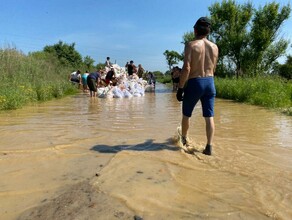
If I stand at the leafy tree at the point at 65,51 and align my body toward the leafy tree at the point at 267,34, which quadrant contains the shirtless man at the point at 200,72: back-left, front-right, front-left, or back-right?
front-right

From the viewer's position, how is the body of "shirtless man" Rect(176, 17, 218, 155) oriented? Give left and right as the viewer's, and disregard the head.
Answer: facing away from the viewer

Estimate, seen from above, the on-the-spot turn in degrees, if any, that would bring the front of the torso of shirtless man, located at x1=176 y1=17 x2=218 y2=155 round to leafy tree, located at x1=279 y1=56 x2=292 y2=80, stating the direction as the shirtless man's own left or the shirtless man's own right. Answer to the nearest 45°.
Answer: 0° — they already face it

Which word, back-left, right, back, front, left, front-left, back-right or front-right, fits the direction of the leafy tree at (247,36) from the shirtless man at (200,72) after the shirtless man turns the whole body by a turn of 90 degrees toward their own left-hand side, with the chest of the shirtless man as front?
right

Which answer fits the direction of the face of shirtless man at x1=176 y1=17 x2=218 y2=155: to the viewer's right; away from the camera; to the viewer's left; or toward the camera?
away from the camera

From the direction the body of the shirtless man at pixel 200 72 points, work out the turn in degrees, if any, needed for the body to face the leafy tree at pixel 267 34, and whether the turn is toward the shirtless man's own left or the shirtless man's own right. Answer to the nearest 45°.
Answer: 0° — they already face it

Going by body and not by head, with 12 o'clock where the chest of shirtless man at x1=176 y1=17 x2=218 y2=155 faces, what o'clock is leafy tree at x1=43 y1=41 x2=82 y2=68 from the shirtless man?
The leafy tree is roughly at 11 o'clock from the shirtless man.
